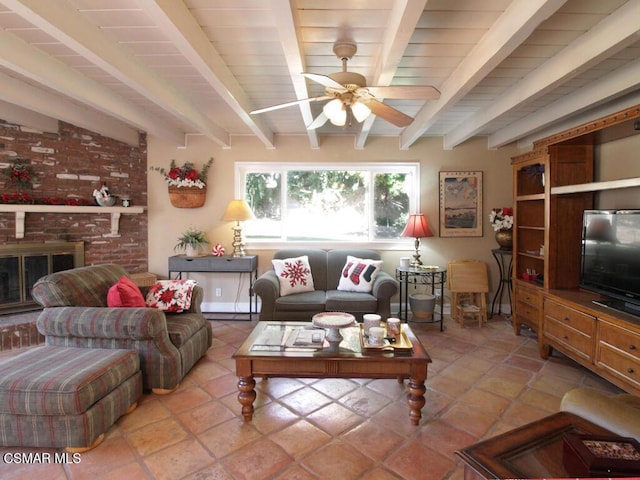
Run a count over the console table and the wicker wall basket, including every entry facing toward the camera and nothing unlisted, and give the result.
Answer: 2

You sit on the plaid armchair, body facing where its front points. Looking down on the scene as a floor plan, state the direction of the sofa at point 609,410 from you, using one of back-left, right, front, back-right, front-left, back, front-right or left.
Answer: front

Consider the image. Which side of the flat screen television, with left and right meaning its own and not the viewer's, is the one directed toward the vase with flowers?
right

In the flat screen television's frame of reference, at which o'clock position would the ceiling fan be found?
The ceiling fan is roughly at 12 o'clock from the flat screen television.

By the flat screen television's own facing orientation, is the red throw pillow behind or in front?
in front

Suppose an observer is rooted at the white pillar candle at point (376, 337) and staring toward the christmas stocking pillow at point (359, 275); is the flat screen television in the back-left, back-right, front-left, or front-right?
front-right

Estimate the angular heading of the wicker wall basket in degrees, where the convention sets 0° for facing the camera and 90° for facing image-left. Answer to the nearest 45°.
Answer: approximately 0°

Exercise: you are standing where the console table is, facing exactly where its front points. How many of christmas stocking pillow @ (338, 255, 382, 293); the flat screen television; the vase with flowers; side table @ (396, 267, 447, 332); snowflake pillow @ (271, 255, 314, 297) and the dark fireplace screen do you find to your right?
1

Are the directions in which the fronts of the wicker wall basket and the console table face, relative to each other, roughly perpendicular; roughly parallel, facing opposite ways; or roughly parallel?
roughly parallel

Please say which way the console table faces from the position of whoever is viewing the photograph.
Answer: facing the viewer

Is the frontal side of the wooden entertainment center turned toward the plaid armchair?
yes

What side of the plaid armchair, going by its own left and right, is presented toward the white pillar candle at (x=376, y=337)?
front

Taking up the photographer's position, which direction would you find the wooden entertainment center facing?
facing the viewer and to the left of the viewer

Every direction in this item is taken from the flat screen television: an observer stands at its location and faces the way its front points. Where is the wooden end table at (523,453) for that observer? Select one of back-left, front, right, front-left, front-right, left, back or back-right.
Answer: front-left

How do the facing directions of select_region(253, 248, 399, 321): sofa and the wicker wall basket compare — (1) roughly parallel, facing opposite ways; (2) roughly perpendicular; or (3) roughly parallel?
roughly parallel

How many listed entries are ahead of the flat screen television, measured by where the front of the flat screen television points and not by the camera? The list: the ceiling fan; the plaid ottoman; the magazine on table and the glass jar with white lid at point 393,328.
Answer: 4

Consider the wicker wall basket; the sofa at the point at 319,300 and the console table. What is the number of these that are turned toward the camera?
3

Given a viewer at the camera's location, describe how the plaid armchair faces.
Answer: facing the viewer and to the right of the viewer

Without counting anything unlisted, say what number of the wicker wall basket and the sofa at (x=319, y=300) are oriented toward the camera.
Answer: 2
